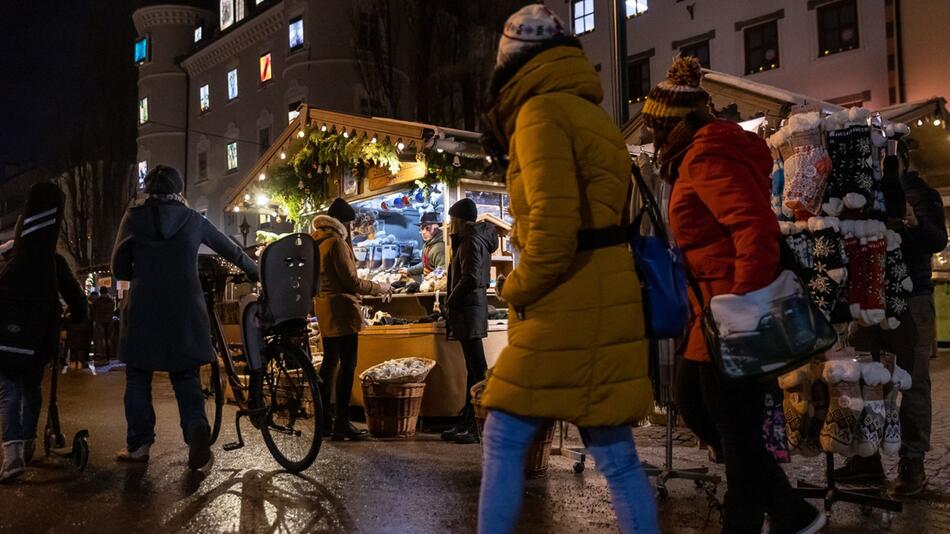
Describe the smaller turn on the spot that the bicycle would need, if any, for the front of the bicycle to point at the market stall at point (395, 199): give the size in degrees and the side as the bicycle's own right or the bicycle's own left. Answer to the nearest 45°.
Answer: approximately 45° to the bicycle's own right

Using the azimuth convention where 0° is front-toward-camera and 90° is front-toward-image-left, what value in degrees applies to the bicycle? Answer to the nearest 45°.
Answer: approximately 135°

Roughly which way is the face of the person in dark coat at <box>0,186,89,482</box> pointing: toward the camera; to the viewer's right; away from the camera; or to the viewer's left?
away from the camera

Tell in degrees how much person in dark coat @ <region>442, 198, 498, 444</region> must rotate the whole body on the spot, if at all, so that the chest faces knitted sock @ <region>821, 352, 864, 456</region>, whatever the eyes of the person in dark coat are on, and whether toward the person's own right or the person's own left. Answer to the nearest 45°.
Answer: approximately 135° to the person's own left

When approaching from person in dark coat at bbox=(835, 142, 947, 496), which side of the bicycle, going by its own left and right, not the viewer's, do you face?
back

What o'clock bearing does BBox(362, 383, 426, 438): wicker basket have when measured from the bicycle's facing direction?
The wicker basket is roughly at 3 o'clock from the bicycle.

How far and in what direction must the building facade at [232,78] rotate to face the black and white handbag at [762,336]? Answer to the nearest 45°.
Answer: approximately 45° to its left

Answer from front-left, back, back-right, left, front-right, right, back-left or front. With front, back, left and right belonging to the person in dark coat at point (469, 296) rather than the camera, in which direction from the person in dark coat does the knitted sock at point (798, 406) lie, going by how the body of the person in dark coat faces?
back-left

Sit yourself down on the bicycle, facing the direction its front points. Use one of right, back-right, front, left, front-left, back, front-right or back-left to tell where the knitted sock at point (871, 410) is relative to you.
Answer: back

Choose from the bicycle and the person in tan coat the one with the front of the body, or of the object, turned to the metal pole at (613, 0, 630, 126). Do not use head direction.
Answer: the person in tan coat

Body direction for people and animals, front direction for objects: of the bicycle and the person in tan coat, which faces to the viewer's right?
the person in tan coat

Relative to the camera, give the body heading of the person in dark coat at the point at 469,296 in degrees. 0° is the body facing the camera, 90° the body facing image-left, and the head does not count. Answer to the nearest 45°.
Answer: approximately 90°
